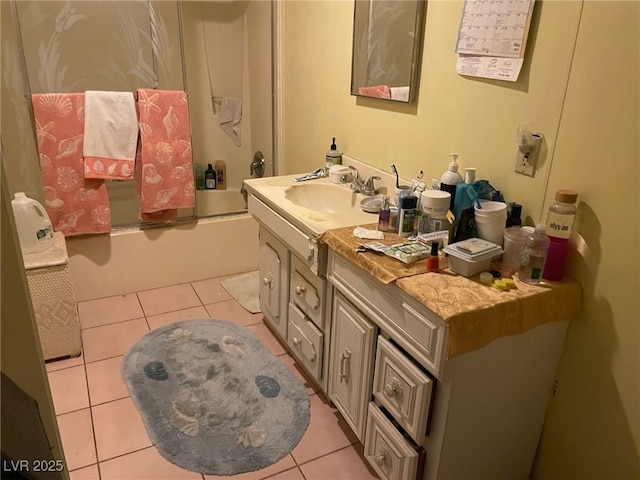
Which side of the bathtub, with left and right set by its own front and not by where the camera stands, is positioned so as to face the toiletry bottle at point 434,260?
front

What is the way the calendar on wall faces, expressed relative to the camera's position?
facing the viewer and to the left of the viewer

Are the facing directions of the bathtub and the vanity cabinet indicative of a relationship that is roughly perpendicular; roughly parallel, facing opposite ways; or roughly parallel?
roughly perpendicular

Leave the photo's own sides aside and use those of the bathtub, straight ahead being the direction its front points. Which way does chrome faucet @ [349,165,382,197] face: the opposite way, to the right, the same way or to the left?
to the right

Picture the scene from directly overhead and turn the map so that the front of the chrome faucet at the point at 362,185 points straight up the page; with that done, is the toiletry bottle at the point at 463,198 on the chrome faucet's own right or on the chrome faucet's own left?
on the chrome faucet's own left

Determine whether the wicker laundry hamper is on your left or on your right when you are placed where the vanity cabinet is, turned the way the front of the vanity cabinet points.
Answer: on your right

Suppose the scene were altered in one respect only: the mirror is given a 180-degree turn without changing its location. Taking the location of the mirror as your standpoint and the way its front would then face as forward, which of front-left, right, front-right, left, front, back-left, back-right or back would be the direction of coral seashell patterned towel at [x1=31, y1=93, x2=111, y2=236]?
back-left

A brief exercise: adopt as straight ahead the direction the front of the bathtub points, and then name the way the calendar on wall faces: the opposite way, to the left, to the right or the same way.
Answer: to the right

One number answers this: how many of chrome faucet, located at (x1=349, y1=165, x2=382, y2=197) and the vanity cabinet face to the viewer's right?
0

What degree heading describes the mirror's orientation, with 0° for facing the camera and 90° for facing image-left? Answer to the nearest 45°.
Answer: approximately 45°

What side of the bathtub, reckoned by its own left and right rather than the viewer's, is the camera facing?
front
